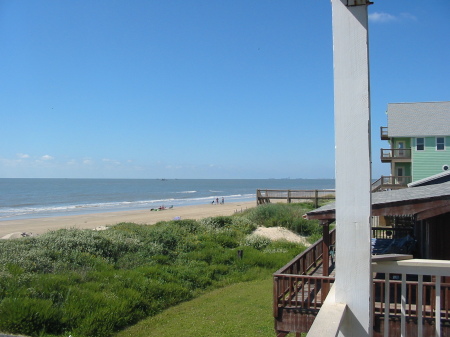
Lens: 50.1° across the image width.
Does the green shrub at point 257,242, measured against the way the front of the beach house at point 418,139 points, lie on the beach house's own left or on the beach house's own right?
on the beach house's own left

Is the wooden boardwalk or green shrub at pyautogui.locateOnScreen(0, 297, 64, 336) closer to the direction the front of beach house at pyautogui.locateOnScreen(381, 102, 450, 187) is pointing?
the wooden boardwalk

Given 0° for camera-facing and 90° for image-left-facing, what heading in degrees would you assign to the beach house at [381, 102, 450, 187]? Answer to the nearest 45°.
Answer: approximately 90°

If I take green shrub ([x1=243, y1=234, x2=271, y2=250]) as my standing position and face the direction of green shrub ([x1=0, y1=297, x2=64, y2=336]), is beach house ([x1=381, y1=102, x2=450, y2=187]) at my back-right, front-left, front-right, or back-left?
back-left

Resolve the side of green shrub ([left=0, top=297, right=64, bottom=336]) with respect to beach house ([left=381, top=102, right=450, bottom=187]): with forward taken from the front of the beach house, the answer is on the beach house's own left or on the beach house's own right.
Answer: on the beach house's own left

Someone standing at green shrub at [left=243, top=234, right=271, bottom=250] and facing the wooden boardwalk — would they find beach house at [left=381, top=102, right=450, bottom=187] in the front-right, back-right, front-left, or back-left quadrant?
front-right

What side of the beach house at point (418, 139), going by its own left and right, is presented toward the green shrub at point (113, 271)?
left

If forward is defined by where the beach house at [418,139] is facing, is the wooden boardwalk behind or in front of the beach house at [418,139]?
in front
